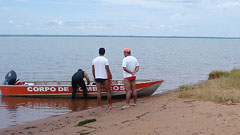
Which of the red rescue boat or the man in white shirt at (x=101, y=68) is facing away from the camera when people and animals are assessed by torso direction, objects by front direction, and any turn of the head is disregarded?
the man in white shirt

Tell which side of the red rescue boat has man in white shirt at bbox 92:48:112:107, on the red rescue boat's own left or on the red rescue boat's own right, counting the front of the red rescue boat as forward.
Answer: on the red rescue boat's own right

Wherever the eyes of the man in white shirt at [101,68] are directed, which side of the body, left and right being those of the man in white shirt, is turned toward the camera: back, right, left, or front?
back

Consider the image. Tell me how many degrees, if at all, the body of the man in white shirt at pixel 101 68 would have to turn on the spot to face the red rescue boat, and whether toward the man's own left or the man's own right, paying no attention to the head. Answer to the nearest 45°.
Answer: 0° — they already face it

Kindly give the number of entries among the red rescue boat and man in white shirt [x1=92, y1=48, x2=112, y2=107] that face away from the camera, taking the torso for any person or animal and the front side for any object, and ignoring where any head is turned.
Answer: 1

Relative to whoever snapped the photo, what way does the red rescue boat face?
facing to the right of the viewer
